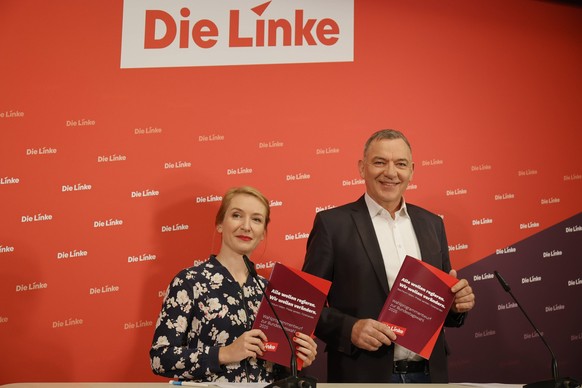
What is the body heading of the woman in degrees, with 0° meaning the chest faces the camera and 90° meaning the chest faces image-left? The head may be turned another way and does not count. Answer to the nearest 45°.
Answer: approximately 315°

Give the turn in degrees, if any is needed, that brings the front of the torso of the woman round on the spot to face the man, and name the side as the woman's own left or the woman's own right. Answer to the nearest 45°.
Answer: approximately 45° to the woman's own left
